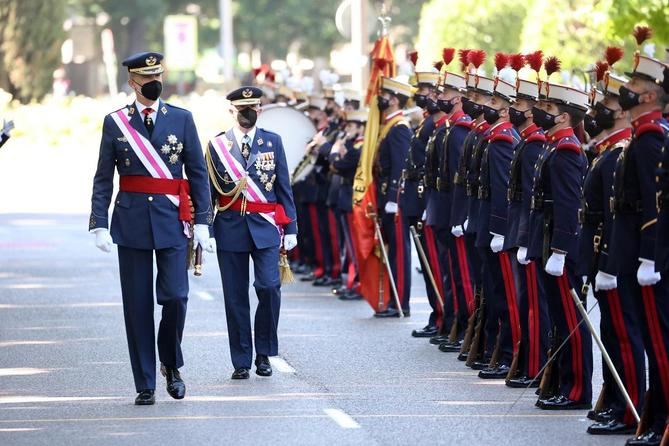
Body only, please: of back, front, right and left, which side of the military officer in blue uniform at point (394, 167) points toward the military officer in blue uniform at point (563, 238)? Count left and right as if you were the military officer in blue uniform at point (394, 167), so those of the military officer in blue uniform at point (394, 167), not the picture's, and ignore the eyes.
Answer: left

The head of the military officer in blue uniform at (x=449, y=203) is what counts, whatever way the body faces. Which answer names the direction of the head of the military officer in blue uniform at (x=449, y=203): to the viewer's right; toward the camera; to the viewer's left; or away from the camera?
to the viewer's left

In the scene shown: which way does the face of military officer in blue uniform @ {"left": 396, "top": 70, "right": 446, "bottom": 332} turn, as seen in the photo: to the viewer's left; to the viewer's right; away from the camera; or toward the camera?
to the viewer's left

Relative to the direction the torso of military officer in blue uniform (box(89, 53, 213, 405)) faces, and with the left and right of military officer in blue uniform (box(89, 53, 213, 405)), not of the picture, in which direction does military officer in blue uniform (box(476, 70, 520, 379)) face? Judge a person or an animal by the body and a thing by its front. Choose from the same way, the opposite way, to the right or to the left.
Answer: to the right

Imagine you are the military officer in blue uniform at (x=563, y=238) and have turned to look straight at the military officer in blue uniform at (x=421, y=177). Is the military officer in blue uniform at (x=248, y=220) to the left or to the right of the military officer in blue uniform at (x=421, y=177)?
left

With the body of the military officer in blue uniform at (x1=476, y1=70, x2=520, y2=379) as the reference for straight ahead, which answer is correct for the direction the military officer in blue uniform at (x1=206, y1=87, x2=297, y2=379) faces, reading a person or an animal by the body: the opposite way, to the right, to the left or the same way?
to the left

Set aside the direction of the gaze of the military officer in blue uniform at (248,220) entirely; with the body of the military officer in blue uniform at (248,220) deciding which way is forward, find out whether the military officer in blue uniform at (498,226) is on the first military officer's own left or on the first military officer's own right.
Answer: on the first military officer's own left

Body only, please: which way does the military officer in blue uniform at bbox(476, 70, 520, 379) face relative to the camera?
to the viewer's left

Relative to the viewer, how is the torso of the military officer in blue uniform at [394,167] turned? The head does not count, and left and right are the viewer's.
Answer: facing to the left of the viewer

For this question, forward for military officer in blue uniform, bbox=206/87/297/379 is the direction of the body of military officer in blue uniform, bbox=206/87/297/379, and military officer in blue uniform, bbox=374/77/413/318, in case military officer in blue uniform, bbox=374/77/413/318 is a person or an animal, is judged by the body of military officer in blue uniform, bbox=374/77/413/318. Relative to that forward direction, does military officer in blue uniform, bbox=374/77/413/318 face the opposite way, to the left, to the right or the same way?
to the right

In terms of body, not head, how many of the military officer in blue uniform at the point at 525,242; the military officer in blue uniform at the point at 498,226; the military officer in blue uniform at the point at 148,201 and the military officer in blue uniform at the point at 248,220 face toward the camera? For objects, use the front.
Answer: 2
